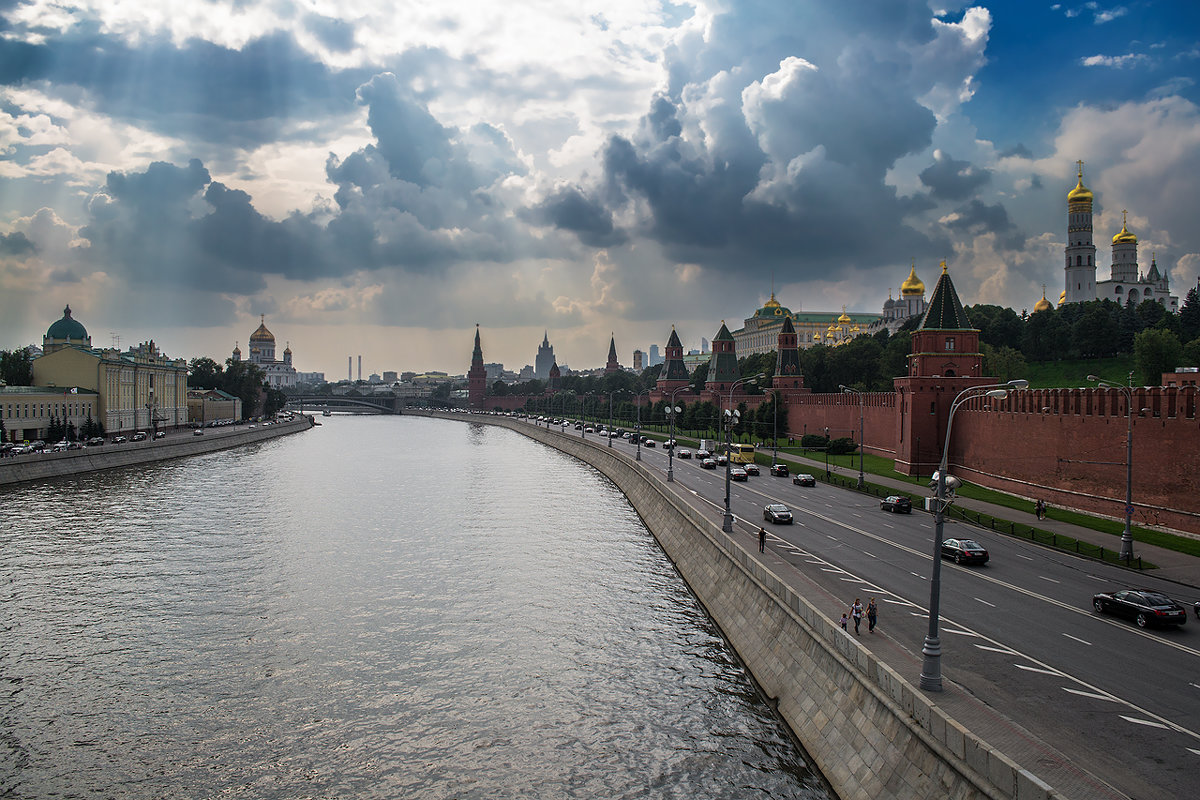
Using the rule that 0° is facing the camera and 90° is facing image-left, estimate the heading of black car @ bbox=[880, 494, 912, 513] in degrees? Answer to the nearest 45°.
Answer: approximately 135°

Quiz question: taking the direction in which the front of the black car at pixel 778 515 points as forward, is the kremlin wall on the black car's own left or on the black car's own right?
on the black car's own left

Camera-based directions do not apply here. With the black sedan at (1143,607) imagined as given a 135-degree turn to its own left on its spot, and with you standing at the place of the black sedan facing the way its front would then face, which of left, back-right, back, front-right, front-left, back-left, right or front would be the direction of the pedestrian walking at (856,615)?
front-right

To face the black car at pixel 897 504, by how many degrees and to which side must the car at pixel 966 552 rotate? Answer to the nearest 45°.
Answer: approximately 45° to its right

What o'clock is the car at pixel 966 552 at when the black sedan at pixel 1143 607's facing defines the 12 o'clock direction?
The car is roughly at 12 o'clock from the black sedan.

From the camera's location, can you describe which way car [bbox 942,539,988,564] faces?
facing away from the viewer and to the left of the viewer

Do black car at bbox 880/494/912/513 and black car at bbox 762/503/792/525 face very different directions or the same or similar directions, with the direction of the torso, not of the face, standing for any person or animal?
very different directions

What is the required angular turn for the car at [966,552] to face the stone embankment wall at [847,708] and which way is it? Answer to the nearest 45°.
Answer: approximately 135° to its left

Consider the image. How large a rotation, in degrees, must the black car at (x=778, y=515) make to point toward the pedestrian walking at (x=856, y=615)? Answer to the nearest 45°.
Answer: approximately 45° to its right

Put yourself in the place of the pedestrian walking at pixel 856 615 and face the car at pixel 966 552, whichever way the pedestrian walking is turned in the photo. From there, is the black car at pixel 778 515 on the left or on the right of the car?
left
